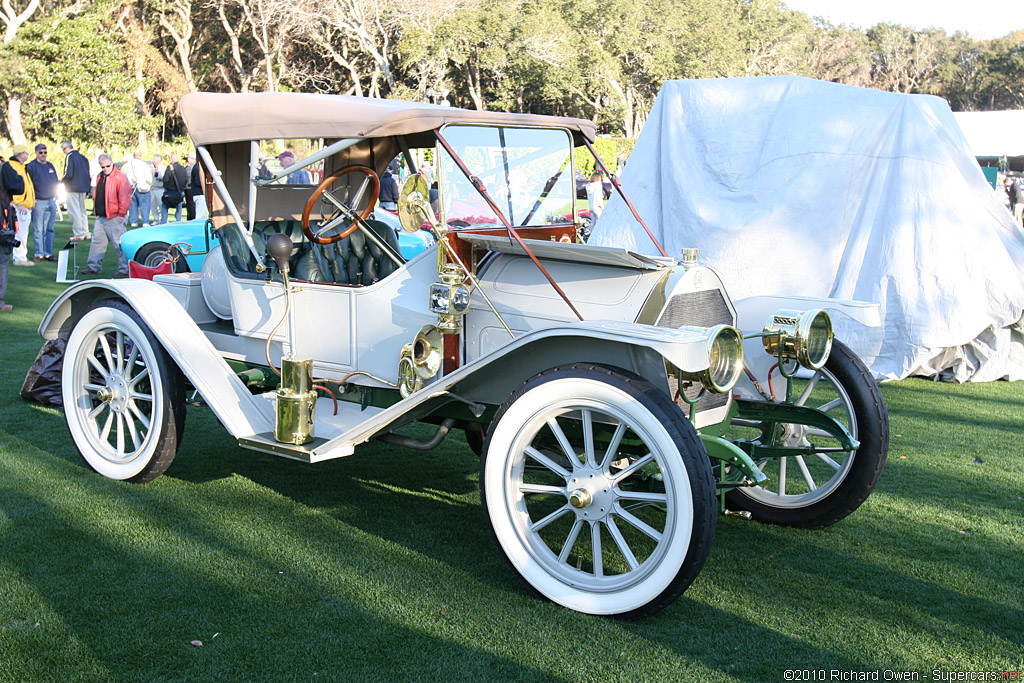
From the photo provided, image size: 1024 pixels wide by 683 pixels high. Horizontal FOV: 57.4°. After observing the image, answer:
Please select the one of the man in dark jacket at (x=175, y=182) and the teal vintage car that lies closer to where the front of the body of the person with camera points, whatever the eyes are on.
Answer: the teal vintage car

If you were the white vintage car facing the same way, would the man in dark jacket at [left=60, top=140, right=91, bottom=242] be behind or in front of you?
behind

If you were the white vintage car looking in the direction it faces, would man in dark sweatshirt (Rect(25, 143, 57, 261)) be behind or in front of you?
behind

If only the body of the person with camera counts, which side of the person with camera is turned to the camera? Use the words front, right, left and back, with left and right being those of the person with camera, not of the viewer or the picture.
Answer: right

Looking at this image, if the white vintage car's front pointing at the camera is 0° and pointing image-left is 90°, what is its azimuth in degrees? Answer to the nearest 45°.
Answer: approximately 315°

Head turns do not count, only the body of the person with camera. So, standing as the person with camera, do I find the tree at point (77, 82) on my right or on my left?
on my left
